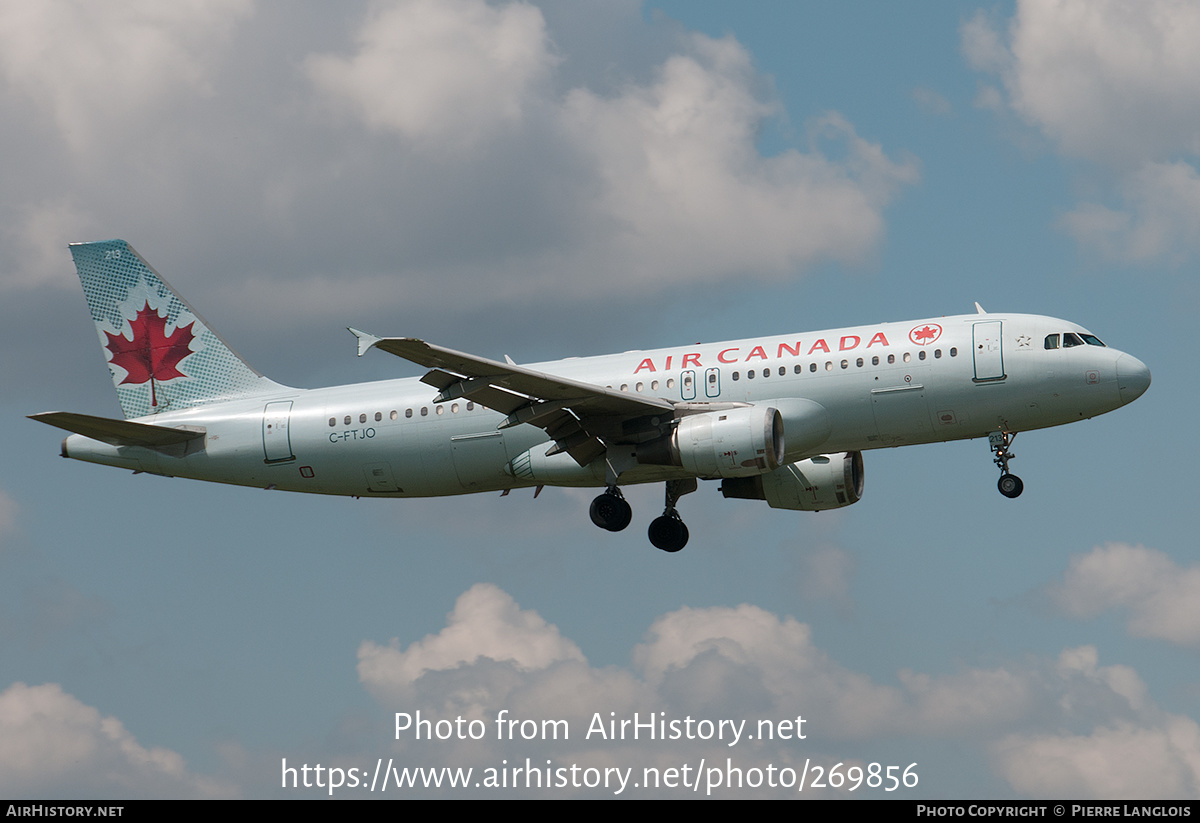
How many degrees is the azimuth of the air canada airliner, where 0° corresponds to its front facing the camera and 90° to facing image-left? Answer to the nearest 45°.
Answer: approximately 270°
